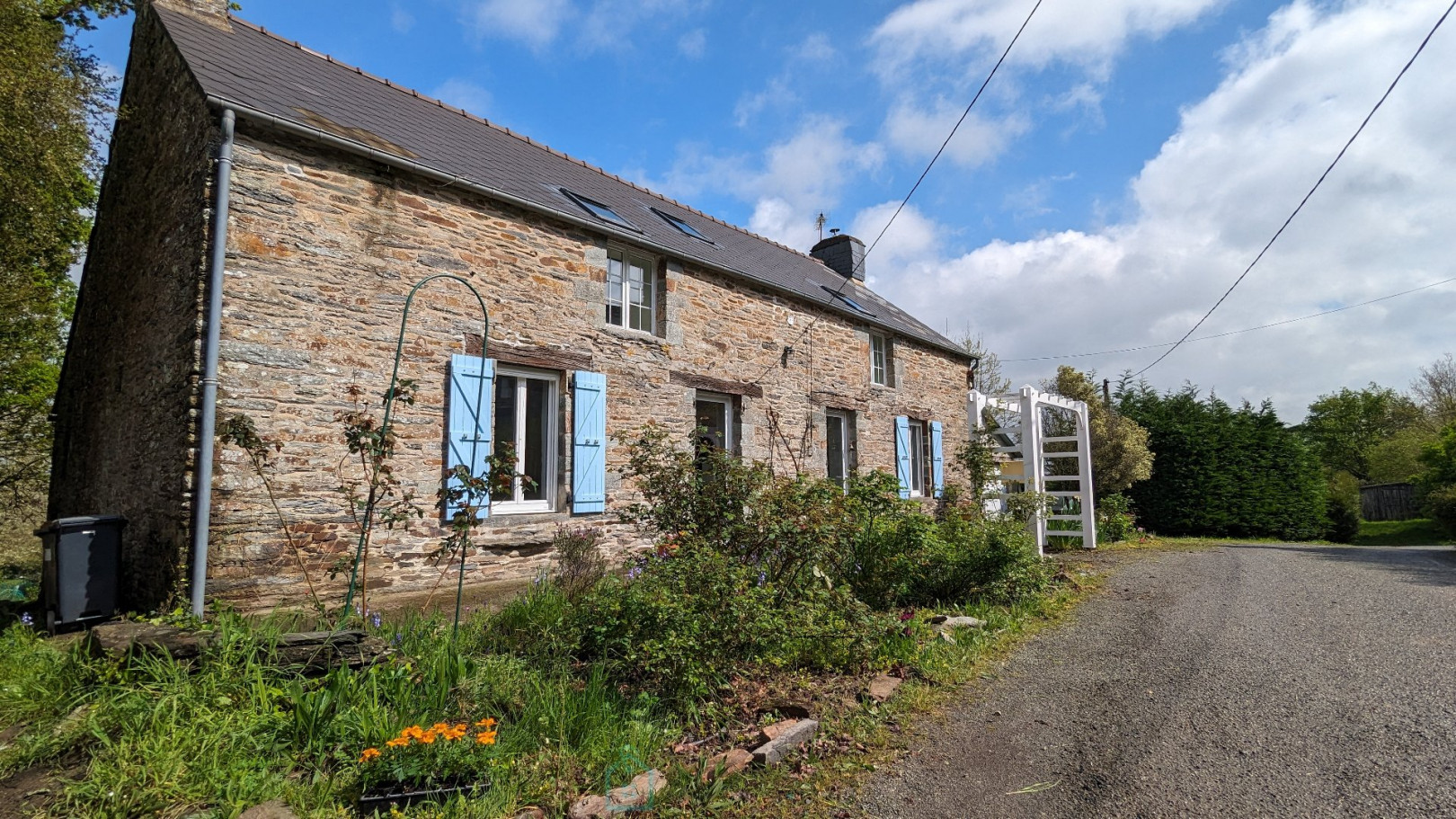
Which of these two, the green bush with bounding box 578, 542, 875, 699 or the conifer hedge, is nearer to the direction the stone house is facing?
the green bush

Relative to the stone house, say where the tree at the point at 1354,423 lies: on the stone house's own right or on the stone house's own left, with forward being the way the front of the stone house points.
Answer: on the stone house's own left

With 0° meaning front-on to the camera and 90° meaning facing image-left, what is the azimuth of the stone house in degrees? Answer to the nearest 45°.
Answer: approximately 315°

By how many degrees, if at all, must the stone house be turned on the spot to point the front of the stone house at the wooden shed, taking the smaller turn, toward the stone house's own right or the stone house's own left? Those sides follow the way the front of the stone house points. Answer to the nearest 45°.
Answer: approximately 45° to the stone house's own left

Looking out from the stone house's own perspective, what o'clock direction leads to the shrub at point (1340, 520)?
The shrub is roughly at 10 o'clock from the stone house.

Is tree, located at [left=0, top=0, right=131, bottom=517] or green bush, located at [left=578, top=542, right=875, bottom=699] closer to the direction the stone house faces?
the green bush

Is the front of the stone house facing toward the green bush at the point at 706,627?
yes

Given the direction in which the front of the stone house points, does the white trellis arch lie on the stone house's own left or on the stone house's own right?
on the stone house's own left

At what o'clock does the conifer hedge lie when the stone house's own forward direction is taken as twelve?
The conifer hedge is roughly at 10 o'clock from the stone house.
